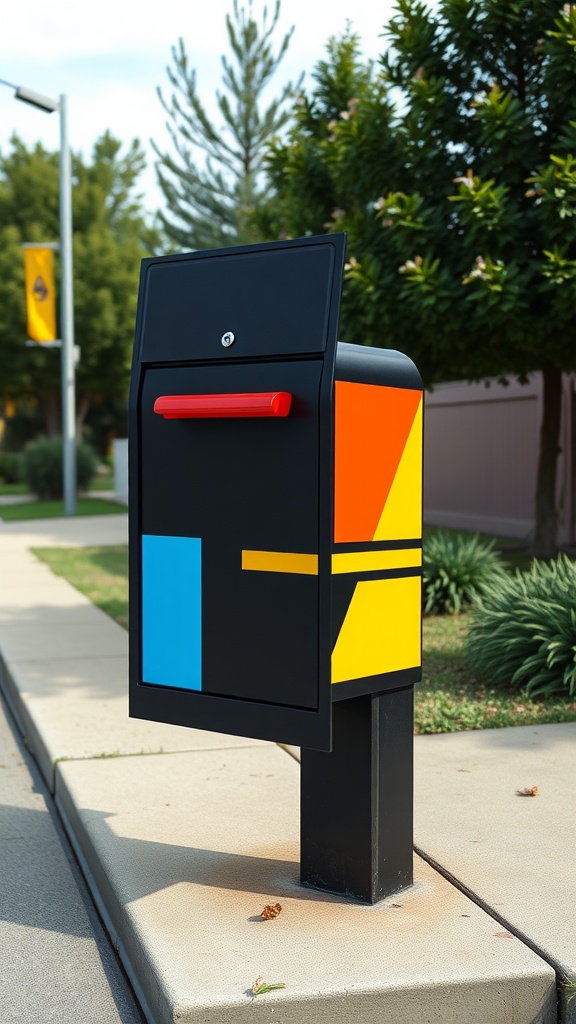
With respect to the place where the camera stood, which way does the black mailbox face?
facing the viewer and to the left of the viewer

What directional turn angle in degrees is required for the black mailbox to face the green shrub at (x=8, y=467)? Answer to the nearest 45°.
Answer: approximately 135° to its right

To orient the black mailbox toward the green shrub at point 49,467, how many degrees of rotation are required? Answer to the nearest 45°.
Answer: approximately 135° to its right

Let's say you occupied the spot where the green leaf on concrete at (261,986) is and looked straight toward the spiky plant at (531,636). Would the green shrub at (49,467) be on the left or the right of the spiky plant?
left

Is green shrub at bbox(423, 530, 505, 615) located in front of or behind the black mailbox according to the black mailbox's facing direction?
behind

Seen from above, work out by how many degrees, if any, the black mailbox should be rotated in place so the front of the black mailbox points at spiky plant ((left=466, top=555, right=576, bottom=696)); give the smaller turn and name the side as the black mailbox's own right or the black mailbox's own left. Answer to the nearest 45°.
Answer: approximately 180°

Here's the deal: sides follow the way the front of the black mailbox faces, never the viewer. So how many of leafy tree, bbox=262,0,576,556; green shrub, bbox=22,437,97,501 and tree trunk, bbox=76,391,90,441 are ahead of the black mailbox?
0

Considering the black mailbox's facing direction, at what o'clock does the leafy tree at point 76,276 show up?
The leafy tree is roughly at 4 o'clock from the black mailbox.

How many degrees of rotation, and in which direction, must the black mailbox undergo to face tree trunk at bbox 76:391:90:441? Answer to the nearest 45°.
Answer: approximately 135° to its right
